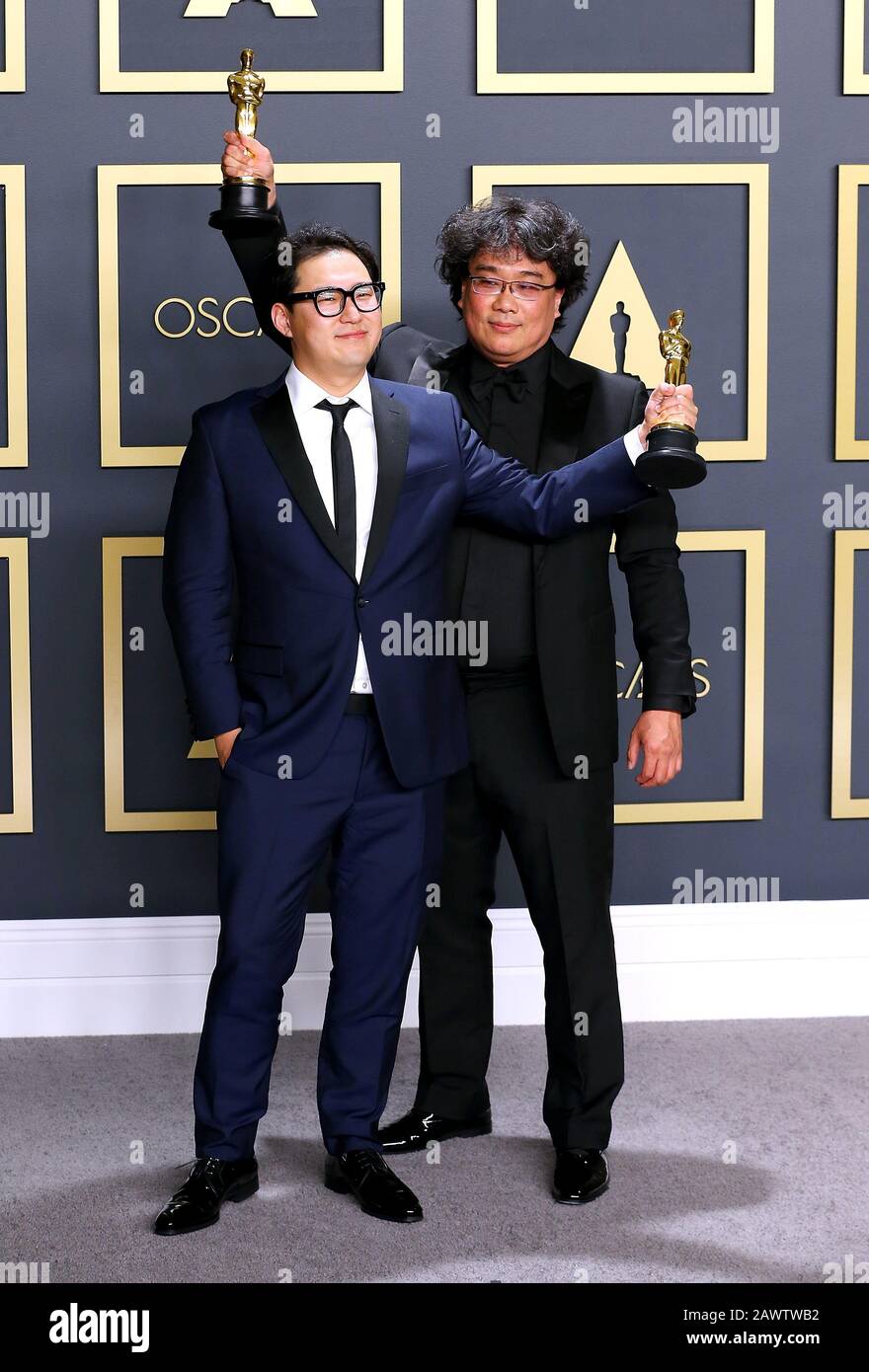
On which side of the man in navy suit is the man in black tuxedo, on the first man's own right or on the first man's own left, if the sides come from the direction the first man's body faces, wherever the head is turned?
on the first man's own left

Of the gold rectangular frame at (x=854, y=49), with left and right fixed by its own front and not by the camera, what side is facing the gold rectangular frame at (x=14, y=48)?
right

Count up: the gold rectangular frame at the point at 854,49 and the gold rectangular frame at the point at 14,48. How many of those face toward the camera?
2

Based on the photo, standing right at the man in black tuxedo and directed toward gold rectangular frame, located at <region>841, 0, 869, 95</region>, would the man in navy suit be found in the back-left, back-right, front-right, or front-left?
back-left

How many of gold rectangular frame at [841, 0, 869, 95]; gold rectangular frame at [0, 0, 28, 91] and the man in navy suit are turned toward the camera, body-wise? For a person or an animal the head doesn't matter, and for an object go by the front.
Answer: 3
